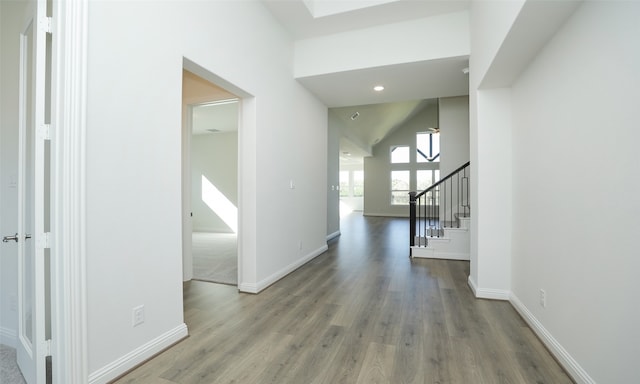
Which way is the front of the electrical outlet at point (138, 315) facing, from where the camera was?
facing the viewer and to the right of the viewer

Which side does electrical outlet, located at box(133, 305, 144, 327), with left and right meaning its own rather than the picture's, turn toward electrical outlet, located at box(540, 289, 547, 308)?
front

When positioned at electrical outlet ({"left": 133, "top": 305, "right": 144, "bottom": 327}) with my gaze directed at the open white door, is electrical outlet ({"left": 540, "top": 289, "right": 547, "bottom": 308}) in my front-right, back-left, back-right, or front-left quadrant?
back-left
